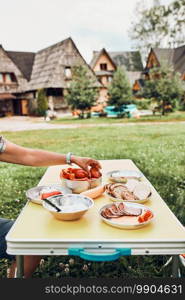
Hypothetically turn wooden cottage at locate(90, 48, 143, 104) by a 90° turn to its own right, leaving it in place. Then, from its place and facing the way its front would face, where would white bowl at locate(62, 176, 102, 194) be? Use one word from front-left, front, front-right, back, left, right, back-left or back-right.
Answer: left

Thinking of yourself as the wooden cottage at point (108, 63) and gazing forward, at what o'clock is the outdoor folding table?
The outdoor folding table is roughly at 12 o'clock from the wooden cottage.

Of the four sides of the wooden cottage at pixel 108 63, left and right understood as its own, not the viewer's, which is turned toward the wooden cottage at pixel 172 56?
left

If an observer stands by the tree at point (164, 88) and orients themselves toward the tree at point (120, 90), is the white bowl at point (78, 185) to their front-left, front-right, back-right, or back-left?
front-left

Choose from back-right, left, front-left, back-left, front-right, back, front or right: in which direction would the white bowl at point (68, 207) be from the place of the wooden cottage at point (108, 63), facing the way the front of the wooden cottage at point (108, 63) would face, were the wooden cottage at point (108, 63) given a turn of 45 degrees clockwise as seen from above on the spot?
front-left

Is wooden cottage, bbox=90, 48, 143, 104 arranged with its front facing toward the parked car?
yes

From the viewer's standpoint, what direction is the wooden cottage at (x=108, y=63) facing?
toward the camera

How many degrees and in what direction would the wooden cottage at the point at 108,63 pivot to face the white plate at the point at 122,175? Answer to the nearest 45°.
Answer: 0° — it already faces it

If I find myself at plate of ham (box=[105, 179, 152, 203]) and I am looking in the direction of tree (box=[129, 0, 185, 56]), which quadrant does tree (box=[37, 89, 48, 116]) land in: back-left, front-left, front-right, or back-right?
front-left

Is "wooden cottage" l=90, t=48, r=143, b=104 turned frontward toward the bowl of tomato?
yes

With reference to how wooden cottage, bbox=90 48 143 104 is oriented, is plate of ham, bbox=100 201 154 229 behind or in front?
in front

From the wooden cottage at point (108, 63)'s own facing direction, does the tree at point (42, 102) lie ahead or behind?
ahead

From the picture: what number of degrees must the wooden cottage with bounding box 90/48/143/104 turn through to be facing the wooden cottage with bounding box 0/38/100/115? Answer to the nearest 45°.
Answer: approximately 45° to its right
